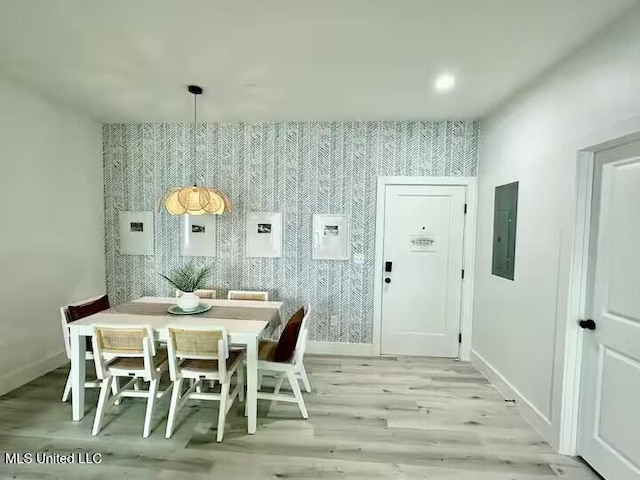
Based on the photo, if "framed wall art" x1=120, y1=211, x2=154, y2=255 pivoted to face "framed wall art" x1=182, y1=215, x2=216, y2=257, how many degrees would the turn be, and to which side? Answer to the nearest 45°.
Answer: approximately 45° to its left

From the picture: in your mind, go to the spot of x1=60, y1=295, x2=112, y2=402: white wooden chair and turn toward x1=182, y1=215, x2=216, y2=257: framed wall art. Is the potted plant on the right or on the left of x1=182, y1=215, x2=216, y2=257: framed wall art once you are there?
right

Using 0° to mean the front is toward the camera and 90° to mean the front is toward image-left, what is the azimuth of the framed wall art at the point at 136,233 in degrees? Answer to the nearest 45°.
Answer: approximately 0°

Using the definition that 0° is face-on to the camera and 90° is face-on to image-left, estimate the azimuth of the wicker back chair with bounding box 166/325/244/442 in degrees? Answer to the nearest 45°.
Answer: approximately 225°

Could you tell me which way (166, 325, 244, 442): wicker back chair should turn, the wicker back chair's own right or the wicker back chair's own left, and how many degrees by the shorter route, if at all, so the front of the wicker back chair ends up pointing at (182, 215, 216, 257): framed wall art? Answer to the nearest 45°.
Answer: approximately 45° to the wicker back chair's own left

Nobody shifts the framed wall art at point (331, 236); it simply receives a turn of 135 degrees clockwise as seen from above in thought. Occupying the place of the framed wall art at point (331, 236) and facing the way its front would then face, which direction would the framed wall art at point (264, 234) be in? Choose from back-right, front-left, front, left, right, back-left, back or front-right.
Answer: front-left

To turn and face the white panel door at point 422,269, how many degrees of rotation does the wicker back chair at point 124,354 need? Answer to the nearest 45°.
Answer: approximately 45° to its right

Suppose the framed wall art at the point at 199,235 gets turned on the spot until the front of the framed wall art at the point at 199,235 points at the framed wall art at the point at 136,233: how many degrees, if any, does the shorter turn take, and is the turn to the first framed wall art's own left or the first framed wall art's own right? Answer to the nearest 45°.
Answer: approximately 135° to the first framed wall art's own right

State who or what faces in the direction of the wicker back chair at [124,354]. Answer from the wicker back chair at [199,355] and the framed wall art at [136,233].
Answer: the framed wall art

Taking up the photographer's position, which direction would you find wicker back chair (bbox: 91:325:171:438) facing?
facing away from the viewer and to the right of the viewer

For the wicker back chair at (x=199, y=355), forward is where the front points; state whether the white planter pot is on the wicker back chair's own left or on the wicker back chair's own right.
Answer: on the wicker back chair's own left

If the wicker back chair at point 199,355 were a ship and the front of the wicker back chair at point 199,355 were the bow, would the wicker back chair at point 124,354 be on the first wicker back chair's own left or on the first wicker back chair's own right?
on the first wicker back chair's own left

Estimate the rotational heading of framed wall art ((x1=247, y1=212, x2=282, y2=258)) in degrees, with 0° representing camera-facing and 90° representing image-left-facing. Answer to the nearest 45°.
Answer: approximately 0°
